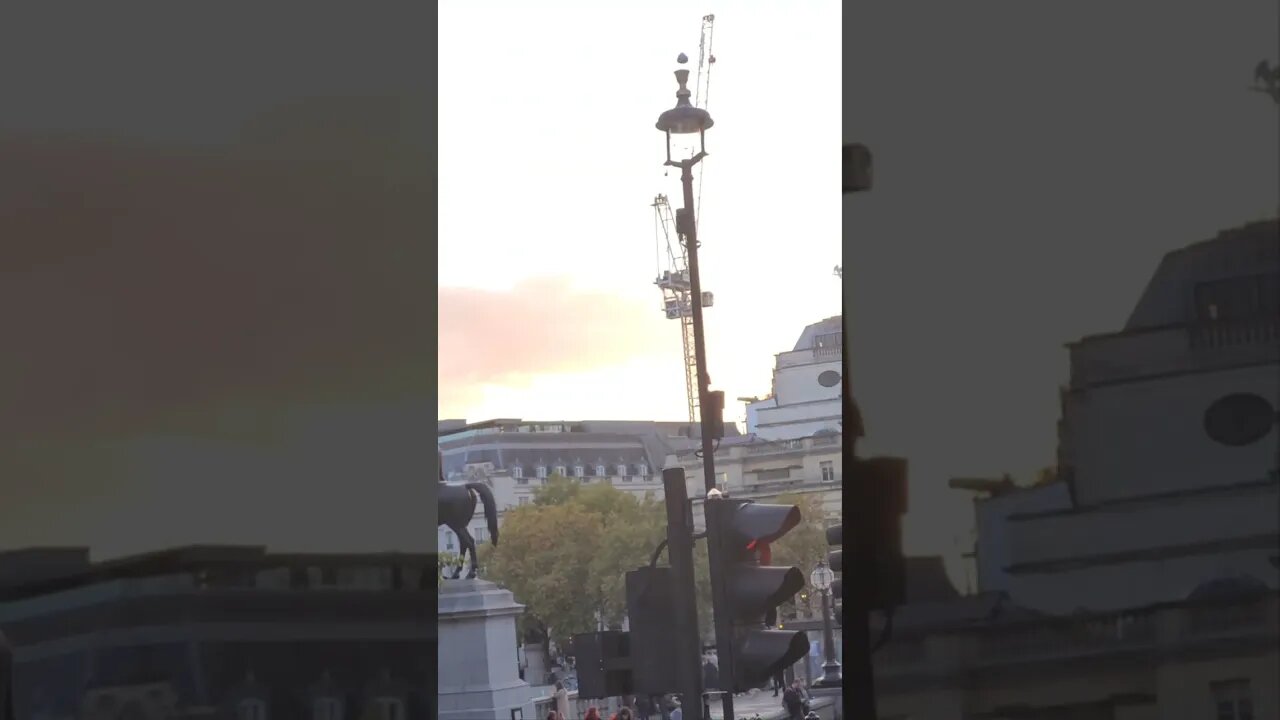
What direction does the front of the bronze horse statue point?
to the viewer's left

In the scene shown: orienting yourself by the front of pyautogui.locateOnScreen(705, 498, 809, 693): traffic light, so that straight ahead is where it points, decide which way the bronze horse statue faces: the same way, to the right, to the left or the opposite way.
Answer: the opposite way

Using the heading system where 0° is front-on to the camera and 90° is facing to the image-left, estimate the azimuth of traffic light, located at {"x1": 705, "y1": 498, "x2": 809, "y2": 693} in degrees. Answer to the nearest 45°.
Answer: approximately 270°
